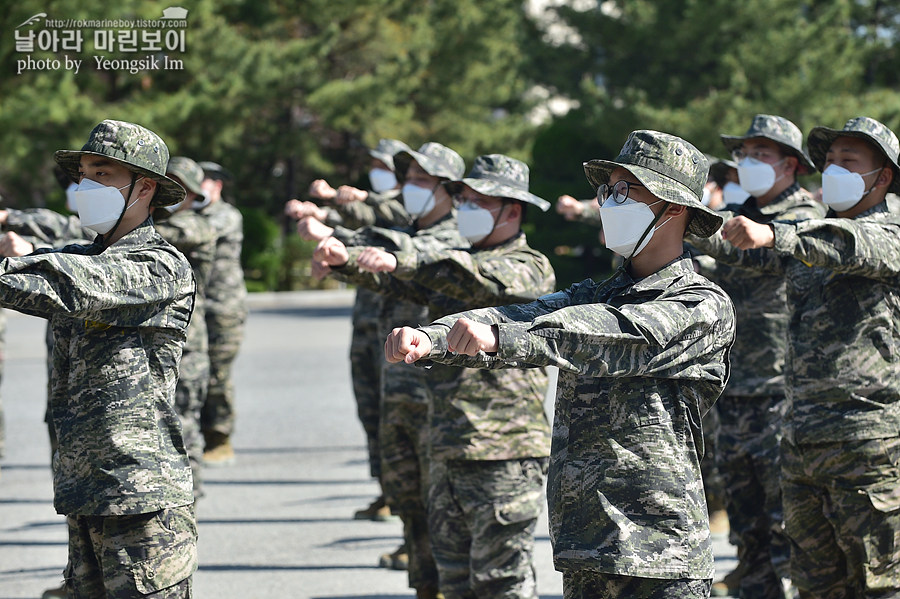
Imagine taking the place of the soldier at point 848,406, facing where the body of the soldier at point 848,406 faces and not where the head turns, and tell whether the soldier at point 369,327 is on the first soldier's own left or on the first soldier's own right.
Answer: on the first soldier's own right

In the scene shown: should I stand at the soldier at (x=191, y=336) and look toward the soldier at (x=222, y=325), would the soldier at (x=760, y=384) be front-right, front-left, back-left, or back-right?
back-right

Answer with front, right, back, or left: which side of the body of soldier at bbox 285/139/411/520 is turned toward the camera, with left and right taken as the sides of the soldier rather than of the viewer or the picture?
left

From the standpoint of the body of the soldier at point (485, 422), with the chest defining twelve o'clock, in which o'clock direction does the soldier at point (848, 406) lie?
the soldier at point (848, 406) is roughly at 8 o'clock from the soldier at point (485, 422).

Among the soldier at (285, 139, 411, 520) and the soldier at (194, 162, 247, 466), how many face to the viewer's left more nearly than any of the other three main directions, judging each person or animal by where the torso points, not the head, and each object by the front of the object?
2

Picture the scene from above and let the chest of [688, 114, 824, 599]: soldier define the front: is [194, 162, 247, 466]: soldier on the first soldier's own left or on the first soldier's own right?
on the first soldier's own right

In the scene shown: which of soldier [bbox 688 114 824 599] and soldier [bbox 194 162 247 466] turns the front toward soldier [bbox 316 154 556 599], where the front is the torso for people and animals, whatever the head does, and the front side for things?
soldier [bbox 688 114 824 599]

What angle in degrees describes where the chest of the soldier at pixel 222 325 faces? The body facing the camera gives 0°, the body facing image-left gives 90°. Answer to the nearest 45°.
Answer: approximately 90°

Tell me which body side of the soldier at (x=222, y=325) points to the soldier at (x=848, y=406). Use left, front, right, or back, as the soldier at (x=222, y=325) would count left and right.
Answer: left

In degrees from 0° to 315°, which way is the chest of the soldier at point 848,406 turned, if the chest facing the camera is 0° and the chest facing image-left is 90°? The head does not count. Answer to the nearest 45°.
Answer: approximately 45°

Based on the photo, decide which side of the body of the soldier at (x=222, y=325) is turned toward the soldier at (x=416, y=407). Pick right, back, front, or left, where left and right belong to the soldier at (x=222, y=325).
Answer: left

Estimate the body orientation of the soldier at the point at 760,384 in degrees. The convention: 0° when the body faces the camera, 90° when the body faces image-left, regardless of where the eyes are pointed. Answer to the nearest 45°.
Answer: approximately 45°
